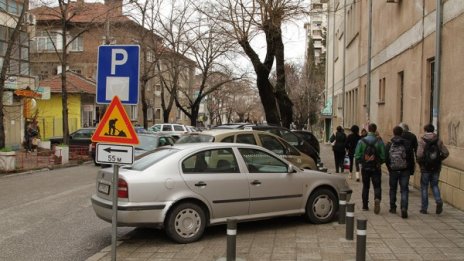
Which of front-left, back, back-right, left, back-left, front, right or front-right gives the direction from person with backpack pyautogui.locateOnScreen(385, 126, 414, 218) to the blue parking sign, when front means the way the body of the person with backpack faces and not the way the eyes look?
back-left

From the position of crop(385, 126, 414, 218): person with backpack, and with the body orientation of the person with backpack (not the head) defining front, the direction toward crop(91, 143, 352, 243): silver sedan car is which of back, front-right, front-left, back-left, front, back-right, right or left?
back-left

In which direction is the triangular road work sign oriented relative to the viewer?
toward the camera

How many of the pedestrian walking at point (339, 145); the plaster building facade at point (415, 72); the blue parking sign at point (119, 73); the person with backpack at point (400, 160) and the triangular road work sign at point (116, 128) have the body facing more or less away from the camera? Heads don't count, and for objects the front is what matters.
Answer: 2

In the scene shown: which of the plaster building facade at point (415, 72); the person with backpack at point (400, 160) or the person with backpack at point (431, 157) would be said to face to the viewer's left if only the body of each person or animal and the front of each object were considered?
the plaster building facade

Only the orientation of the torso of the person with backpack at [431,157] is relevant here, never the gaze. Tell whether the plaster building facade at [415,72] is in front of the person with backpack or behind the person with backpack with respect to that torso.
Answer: in front

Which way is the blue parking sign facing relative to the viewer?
toward the camera

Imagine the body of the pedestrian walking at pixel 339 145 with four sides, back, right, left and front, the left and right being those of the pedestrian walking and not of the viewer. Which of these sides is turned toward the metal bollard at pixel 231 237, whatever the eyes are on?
back

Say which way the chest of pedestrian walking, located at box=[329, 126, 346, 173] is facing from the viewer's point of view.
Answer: away from the camera

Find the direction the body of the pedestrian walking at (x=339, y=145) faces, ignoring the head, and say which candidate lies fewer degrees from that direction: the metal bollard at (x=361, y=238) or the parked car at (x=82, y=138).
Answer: the parked car

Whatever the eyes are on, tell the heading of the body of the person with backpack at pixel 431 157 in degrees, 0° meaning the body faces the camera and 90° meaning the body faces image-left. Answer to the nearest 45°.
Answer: approximately 180°

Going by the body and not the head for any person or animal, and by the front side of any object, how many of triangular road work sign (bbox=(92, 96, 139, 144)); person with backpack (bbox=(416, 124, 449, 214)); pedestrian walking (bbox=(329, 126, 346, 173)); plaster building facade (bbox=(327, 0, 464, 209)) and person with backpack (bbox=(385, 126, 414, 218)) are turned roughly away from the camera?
3

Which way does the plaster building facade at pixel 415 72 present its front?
to the viewer's left

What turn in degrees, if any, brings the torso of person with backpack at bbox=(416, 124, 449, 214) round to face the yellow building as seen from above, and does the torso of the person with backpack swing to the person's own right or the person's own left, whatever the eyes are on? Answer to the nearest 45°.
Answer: approximately 45° to the person's own left

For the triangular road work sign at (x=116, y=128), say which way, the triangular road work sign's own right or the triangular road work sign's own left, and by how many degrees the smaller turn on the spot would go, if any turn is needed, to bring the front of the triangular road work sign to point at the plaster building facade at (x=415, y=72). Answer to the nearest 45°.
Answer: approximately 135° to the triangular road work sign's own left

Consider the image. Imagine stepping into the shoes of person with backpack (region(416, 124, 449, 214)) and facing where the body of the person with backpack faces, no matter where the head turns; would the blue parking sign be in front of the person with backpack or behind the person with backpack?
behind
